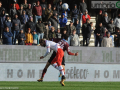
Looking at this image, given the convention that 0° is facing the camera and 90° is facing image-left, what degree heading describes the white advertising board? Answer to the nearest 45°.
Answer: approximately 0°
